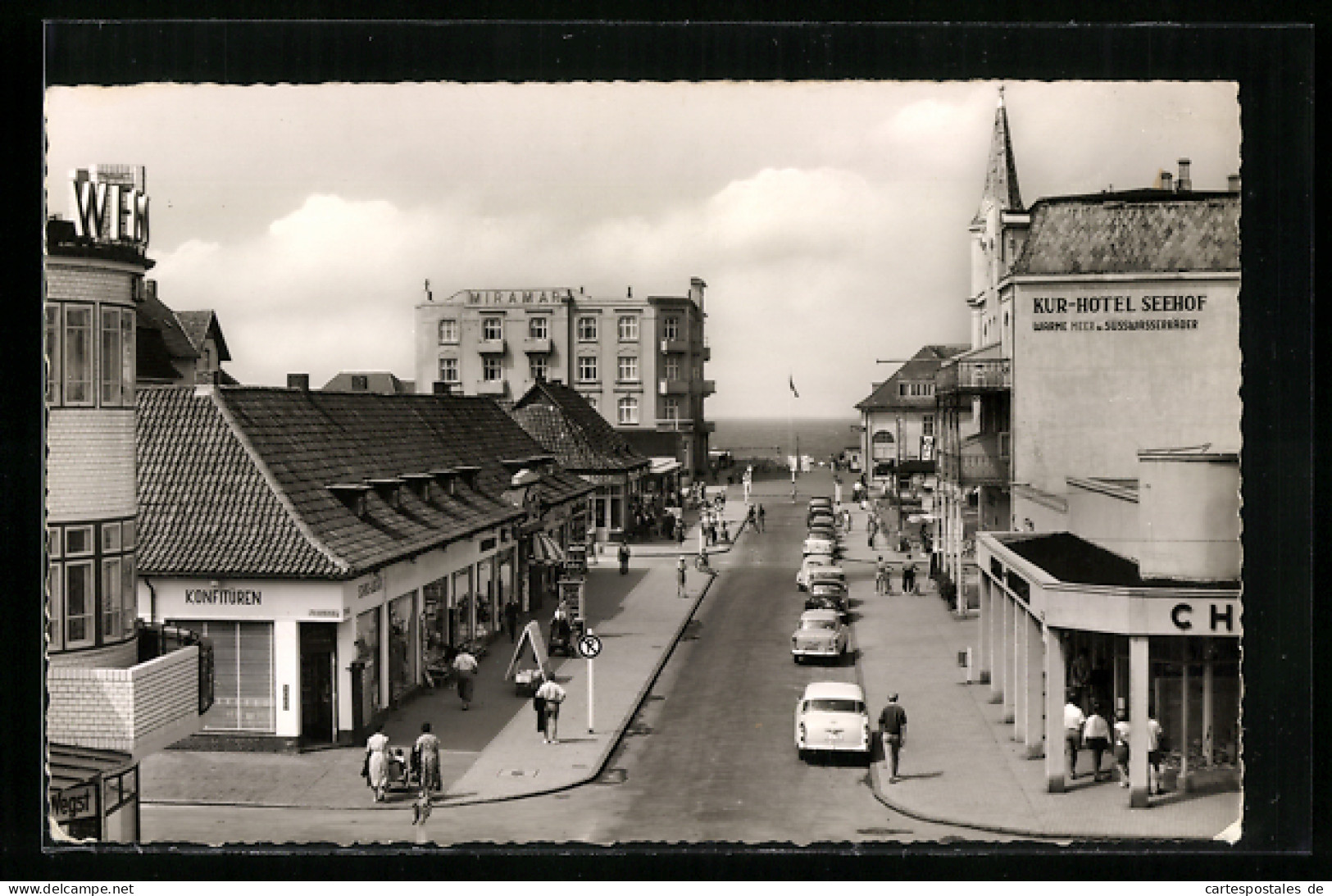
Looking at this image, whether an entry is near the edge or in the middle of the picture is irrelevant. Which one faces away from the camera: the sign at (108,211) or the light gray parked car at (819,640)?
the light gray parked car

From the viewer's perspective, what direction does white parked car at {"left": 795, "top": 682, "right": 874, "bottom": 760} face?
away from the camera

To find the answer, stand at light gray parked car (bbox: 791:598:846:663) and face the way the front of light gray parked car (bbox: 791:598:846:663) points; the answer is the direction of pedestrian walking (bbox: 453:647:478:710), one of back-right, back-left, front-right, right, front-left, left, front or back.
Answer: back-left

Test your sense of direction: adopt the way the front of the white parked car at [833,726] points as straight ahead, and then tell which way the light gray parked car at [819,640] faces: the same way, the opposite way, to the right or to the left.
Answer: the same way

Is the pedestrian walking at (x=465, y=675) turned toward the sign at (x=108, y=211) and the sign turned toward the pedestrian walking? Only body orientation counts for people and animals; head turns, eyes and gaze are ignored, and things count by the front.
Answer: no

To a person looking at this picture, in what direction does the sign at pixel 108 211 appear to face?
facing the viewer and to the right of the viewer

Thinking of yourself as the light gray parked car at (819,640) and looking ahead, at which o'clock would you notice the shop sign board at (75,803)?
The shop sign board is roughly at 7 o'clock from the light gray parked car.

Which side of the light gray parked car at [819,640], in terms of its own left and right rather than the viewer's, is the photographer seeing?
back

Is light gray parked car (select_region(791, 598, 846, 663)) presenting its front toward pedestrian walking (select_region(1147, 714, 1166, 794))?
no

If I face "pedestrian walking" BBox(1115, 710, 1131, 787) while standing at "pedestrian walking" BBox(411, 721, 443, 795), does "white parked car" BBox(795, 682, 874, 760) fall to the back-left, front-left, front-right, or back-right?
front-left

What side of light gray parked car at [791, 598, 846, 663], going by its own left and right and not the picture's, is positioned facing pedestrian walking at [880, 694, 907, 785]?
back

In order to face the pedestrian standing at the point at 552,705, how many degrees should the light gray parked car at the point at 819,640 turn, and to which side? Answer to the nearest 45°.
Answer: approximately 135° to its left
